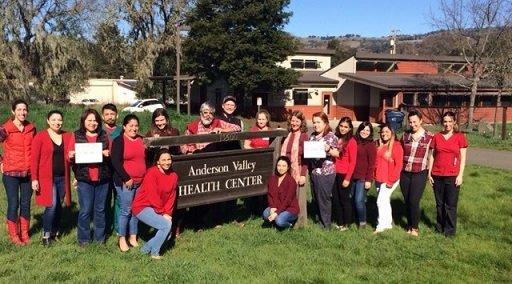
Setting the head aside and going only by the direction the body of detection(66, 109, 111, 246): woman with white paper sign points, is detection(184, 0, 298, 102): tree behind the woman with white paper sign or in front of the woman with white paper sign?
behind

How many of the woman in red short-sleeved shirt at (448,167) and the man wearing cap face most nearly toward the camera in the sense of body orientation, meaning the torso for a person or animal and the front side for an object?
2

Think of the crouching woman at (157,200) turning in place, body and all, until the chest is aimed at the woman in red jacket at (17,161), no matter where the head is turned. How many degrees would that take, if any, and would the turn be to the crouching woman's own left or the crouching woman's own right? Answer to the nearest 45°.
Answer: approximately 135° to the crouching woman's own right

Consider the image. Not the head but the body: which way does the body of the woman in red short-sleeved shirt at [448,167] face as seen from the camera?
toward the camera

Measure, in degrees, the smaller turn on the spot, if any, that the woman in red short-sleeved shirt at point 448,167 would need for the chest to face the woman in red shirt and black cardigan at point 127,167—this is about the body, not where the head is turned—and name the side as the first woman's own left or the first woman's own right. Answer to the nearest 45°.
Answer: approximately 45° to the first woman's own right

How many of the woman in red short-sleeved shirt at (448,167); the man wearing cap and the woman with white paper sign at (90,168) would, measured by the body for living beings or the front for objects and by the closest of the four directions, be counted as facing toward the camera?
3

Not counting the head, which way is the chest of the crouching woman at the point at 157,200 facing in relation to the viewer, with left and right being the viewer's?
facing the viewer and to the right of the viewer

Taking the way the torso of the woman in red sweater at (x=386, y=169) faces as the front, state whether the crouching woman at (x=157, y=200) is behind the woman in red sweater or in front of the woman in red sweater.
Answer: in front

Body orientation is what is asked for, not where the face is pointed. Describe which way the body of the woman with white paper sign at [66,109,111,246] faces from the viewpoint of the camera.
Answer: toward the camera

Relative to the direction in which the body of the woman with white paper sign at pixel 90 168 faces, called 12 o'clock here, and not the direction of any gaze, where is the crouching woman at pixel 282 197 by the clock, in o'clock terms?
The crouching woman is roughly at 9 o'clock from the woman with white paper sign.

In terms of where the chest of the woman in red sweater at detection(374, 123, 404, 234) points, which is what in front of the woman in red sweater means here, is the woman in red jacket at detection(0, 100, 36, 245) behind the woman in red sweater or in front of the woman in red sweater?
in front
